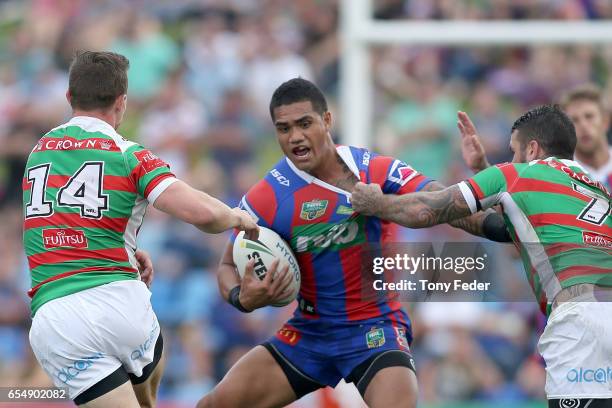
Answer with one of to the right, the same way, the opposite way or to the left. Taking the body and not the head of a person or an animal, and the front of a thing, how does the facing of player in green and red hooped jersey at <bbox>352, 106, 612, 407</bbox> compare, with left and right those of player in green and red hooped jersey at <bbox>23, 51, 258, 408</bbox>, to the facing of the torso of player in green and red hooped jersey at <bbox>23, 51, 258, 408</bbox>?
to the left

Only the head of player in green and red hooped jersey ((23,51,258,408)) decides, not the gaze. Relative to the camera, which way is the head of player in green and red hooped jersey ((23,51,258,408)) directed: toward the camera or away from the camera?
away from the camera

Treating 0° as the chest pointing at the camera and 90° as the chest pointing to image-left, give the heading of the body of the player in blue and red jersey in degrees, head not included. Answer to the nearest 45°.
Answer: approximately 0°

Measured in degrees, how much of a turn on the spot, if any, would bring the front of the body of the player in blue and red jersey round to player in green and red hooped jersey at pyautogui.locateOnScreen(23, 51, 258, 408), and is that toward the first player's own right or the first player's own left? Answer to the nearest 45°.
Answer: approximately 45° to the first player's own right

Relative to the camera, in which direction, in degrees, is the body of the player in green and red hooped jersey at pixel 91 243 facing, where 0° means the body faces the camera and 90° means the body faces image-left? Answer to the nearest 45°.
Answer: approximately 225°

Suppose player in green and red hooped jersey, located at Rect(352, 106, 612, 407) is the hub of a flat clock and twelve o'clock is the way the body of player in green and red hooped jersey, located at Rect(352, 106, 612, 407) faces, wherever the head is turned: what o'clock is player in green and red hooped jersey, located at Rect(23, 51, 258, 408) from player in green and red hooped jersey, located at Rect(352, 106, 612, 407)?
player in green and red hooped jersey, located at Rect(23, 51, 258, 408) is roughly at 10 o'clock from player in green and red hooped jersey, located at Rect(352, 106, 612, 407).

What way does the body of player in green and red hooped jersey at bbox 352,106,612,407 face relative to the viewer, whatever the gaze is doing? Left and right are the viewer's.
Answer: facing away from the viewer and to the left of the viewer
